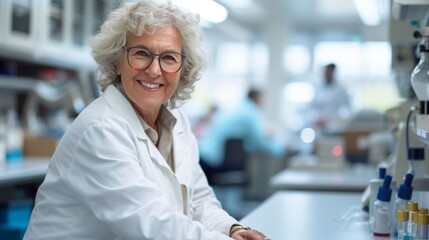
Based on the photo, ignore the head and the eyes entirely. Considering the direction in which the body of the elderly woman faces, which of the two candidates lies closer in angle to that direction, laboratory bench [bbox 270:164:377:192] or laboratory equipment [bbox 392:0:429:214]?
the laboratory equipment

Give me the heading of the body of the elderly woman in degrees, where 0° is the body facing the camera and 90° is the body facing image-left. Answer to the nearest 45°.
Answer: approximately 315°

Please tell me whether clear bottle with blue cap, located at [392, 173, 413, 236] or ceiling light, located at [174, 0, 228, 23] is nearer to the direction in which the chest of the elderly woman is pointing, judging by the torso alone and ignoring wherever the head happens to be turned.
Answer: the clear bottle with blue cap

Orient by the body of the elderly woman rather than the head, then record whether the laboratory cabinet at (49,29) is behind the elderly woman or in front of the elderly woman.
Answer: behind

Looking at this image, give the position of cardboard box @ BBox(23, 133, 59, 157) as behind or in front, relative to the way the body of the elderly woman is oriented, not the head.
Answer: behind

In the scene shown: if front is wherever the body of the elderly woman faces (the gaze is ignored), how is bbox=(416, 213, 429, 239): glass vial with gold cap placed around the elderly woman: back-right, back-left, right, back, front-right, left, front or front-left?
front-left

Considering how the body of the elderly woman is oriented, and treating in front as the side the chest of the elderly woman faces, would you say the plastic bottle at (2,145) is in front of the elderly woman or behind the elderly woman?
behind

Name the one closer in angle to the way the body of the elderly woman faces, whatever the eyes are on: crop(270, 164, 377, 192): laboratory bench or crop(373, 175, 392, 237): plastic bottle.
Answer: the plastic bottle

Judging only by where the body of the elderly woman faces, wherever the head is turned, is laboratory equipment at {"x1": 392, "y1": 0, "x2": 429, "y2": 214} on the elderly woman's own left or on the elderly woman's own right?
on the elderly woman's own left

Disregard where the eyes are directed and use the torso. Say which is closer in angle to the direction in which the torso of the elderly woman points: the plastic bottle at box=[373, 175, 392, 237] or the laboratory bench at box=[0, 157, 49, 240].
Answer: the plastic bottle

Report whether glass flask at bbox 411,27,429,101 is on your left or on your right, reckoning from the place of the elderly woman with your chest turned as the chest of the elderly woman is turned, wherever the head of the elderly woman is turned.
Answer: on your left
